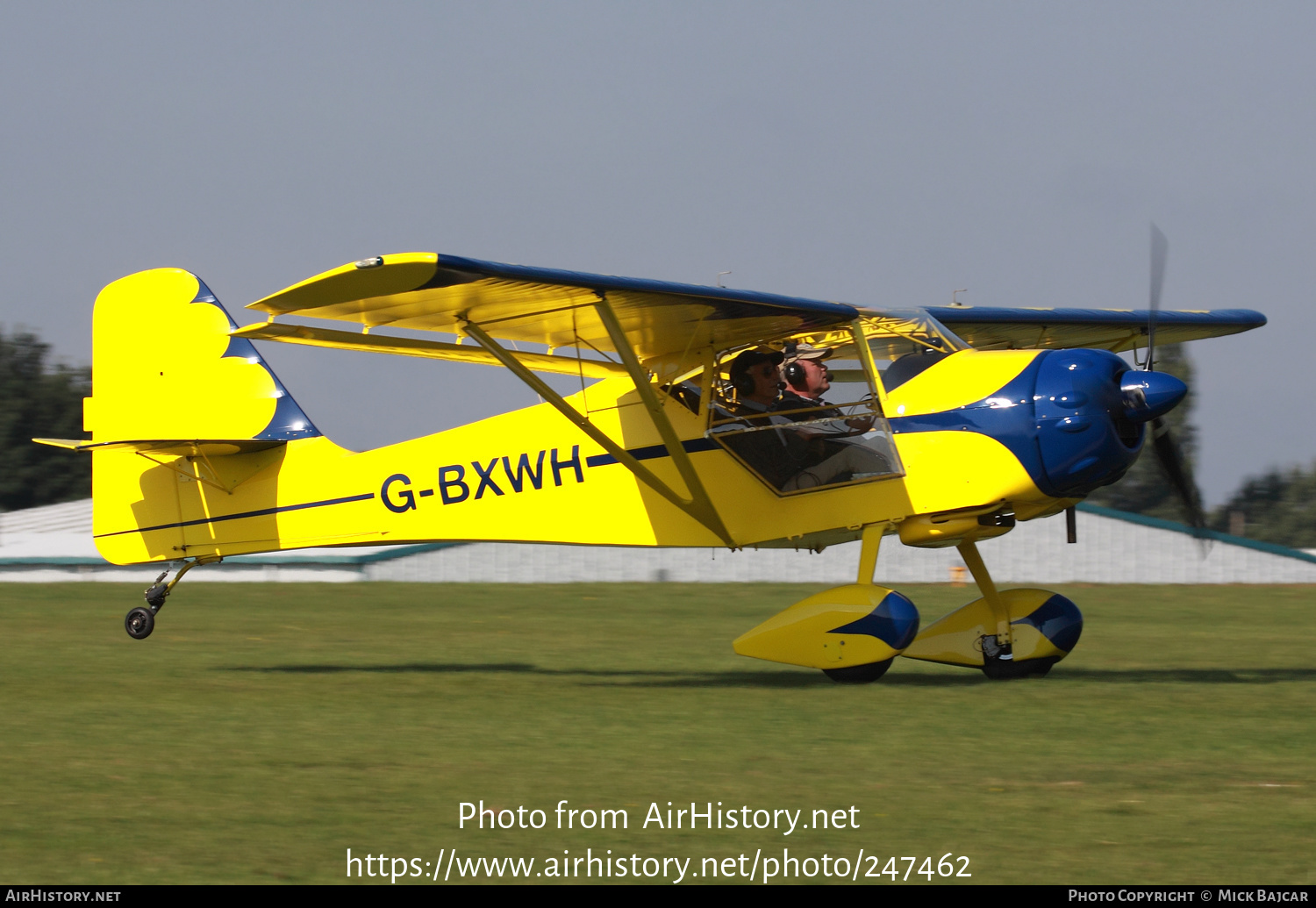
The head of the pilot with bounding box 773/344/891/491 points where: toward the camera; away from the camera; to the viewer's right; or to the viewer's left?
to the viewer's right

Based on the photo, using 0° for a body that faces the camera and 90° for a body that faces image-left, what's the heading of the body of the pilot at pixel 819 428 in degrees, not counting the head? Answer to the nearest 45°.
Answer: approximately 270°

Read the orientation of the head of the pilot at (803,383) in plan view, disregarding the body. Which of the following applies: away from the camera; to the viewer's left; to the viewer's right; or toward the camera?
to the viewer's right
